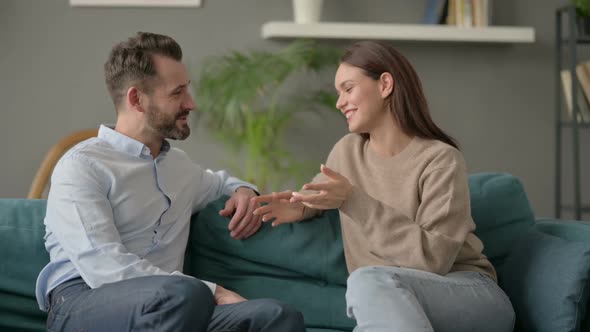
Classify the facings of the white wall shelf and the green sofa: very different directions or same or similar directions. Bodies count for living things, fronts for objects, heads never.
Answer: same or similar directions

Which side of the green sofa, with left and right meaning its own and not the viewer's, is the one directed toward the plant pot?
back

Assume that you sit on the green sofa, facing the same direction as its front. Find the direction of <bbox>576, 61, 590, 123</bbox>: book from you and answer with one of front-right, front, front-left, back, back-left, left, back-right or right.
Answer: back-left

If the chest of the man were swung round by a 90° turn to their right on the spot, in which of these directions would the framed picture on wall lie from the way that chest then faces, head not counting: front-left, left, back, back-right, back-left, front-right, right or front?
back-right

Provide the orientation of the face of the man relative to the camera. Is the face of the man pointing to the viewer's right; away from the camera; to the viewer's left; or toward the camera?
to the viewer's right

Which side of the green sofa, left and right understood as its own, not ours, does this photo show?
front

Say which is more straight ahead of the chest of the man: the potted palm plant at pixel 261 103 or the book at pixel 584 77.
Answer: the book

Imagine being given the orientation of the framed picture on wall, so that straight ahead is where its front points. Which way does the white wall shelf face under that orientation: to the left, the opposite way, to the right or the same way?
the same way

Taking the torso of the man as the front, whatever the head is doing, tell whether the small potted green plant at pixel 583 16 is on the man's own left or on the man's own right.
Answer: on the man's own left

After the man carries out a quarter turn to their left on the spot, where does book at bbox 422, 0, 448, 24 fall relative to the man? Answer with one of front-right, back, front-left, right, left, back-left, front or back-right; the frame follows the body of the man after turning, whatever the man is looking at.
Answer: front

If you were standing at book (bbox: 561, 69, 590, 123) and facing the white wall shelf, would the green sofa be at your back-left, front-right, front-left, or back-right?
front-left

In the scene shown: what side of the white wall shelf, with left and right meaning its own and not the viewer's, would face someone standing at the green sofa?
front

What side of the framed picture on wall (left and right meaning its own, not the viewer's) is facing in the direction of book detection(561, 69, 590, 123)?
left

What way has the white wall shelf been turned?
toward the camera

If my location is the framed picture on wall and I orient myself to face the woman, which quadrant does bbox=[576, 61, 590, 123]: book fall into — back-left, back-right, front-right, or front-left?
front-left
